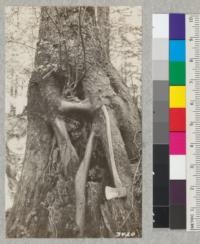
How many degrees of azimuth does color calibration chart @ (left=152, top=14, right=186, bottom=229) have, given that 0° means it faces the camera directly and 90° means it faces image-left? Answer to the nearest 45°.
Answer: approximately 0°
